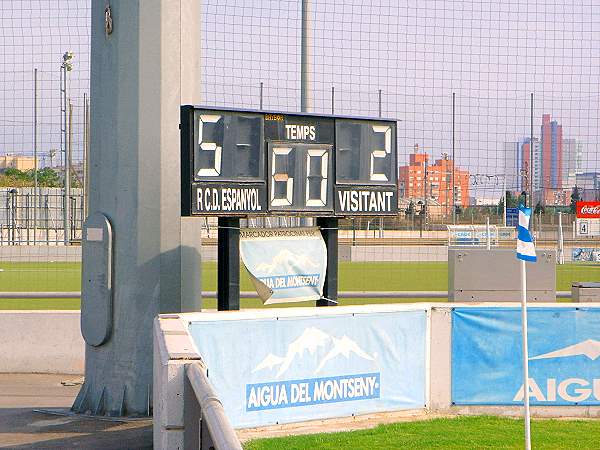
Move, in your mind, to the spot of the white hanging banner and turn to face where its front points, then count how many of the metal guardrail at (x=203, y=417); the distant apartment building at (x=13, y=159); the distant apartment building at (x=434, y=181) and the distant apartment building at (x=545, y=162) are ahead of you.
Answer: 1

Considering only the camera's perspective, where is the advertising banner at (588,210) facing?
facing the viewer

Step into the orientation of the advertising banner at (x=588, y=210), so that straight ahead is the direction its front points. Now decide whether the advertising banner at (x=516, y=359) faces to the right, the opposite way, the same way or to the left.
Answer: the same way

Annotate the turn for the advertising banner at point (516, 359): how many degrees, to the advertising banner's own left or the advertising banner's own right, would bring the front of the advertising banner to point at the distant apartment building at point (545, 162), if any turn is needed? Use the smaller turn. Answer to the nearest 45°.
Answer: approximately 180°

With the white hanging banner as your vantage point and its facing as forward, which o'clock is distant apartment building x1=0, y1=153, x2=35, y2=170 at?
The distant apartment building is roughly at 5 o'clock from the white hanging banner.

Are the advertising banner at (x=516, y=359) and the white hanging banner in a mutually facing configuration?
no

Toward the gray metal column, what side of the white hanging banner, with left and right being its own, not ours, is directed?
right

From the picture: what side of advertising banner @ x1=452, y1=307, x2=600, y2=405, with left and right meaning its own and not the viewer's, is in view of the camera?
front

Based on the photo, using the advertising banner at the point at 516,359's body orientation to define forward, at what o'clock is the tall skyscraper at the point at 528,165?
The tall skyscraper is roughly at 6 o'clock from the advertising banner.

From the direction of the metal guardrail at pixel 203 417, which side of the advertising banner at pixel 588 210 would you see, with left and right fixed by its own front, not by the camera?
front

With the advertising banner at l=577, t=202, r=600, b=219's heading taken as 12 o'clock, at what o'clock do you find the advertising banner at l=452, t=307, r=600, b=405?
the advertising banner at l=452, t=307, r=600, b=405 is roughly at 12 o'clock from the advertising banner at l=577, t=202, r=600, b=219.

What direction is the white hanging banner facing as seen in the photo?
toward the camera

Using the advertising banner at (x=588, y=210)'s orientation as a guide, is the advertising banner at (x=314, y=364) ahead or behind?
ahead

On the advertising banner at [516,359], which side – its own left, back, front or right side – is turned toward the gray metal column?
right

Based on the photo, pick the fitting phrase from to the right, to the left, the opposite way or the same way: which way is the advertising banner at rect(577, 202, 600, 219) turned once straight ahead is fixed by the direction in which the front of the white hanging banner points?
the same way
